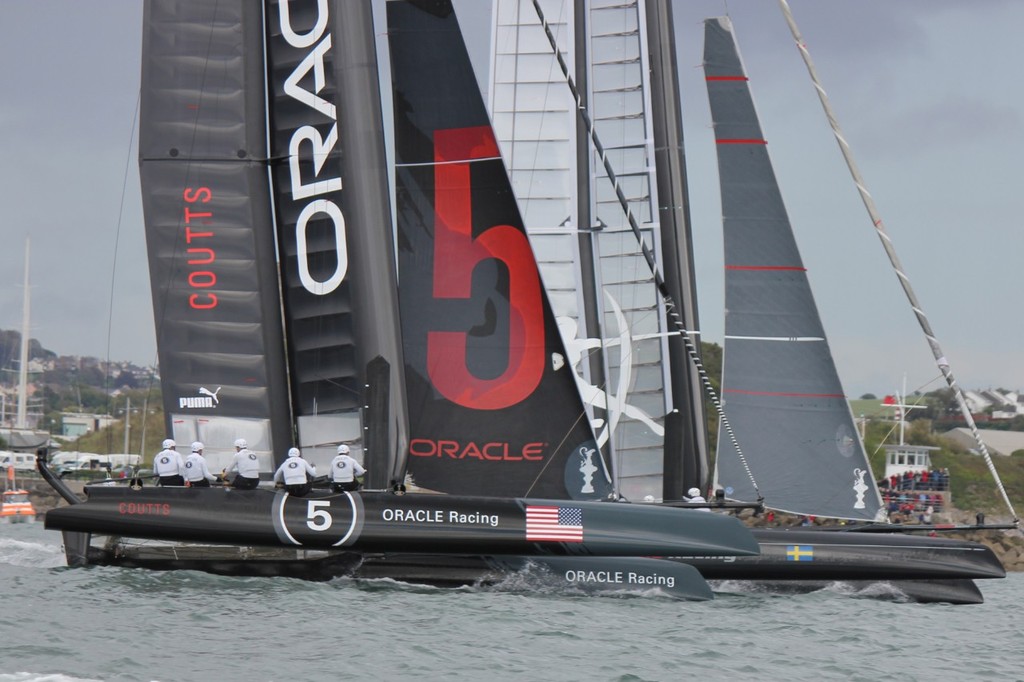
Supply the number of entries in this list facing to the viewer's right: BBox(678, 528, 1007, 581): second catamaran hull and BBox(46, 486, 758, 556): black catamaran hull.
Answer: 2

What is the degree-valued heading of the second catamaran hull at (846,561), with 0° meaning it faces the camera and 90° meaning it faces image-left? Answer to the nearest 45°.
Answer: approximately 270°

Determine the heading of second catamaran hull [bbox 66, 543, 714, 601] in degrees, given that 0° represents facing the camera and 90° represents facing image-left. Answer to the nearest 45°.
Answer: approximately 270°

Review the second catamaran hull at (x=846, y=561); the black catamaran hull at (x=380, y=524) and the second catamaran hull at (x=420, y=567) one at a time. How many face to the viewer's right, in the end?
3

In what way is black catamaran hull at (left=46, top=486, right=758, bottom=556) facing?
to the viewer's right

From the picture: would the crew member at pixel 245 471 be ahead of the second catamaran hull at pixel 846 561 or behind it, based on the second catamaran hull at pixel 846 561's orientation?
behind

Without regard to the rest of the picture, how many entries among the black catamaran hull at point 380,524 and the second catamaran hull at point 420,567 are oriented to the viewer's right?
2
